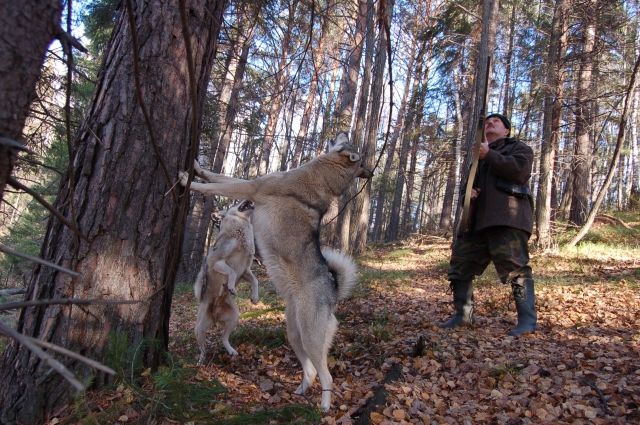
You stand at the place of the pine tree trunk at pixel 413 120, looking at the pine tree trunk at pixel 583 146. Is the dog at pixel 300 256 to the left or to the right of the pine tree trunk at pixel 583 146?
right

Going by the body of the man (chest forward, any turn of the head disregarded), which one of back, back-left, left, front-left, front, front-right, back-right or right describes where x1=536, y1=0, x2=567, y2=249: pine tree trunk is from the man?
back-right

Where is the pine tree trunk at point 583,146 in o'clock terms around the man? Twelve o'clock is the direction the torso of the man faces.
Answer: The pine tree trunk is roughly at 5 o'clock from the man.

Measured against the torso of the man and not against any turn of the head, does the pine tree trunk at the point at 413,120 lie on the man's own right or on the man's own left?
on the man's own right

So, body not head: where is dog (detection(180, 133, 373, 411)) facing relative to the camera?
to the viewer's left

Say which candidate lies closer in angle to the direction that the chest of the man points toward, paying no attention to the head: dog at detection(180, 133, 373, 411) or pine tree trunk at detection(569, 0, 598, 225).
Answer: the dog

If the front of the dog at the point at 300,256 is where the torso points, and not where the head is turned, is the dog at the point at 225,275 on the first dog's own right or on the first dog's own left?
on the first dog's own right

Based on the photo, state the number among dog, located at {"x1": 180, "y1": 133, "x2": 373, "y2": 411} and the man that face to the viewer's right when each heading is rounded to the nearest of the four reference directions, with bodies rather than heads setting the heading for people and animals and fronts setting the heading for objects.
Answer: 0

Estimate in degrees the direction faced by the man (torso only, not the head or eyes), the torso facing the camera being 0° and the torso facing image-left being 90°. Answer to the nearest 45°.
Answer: approximately 45°

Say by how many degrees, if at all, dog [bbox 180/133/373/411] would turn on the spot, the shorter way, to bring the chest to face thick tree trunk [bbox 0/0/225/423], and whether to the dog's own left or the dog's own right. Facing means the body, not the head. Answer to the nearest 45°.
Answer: approximately 45° to the dog's own left

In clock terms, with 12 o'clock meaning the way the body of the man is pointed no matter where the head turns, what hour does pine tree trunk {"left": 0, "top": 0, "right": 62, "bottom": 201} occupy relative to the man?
The pine tree trunk is roughly at 11 o'clock from the man.
